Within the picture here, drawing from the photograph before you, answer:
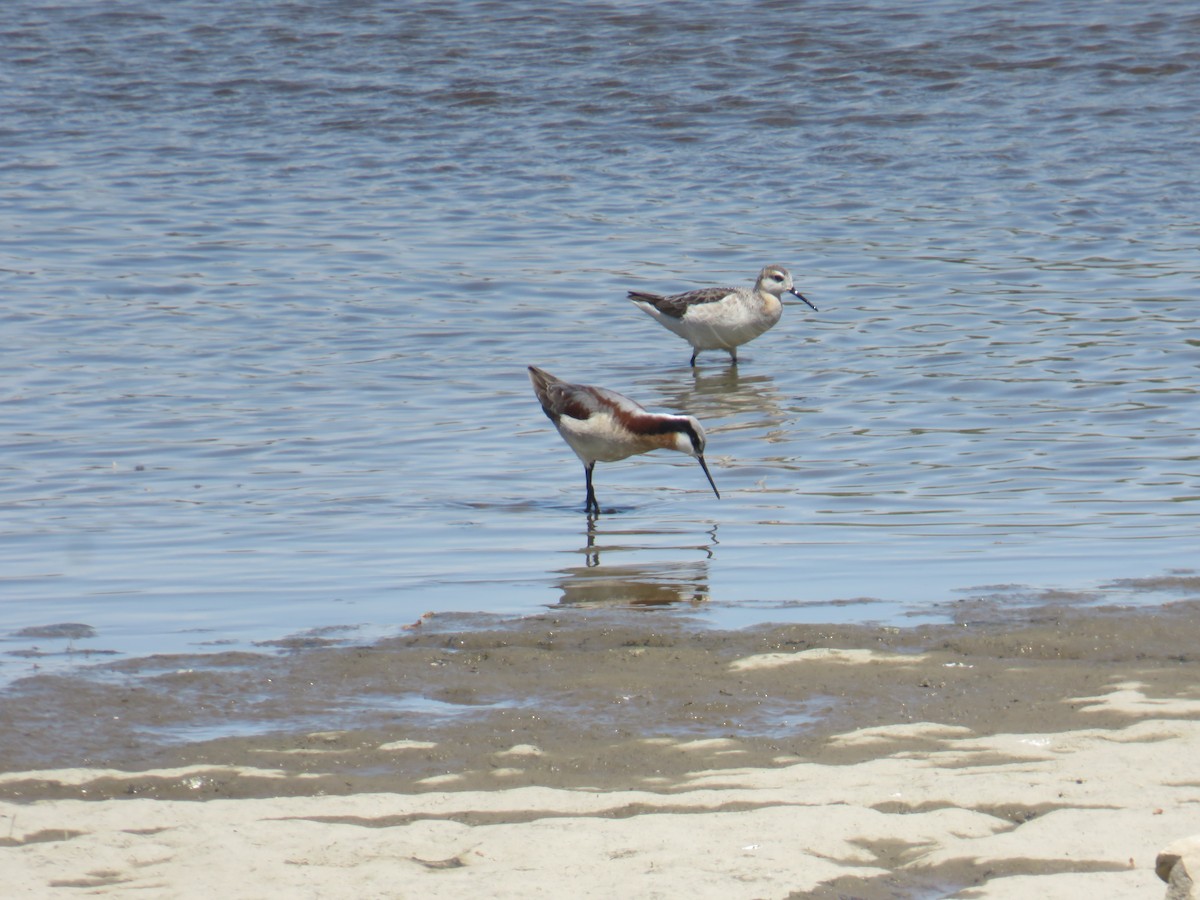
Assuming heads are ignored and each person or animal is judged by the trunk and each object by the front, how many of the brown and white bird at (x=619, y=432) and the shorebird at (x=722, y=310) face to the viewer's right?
2

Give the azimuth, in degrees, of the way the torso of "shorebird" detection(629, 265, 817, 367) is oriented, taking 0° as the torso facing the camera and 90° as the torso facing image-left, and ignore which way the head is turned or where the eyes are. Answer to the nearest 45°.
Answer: approximately 270°

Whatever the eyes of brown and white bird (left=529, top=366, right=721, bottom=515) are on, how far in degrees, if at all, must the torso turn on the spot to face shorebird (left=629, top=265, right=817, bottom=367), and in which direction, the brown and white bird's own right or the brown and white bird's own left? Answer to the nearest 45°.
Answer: approximately 90° to the brown and white bird's own left

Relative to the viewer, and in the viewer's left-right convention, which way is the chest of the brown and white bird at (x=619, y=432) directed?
facing to the right of the viewer

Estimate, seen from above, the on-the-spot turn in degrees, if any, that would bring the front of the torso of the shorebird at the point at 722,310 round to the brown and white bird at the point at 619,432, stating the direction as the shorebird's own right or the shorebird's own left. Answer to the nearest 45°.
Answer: approximately 90° to the shorebird's own right
